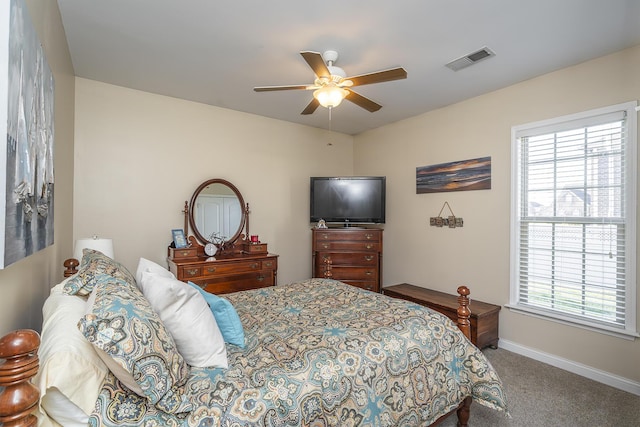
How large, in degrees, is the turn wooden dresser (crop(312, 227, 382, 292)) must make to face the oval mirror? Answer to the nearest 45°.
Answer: approximately 90° to its right

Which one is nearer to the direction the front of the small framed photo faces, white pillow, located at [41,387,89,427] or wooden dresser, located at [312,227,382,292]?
the white pillow

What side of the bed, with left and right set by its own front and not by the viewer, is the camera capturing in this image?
right

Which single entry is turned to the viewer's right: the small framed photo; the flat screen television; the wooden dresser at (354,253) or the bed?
the bed

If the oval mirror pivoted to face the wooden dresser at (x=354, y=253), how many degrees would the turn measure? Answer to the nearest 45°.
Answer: approximately 90° to its left

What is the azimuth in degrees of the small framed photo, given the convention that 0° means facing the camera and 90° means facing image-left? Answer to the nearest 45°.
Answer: approximately 0°

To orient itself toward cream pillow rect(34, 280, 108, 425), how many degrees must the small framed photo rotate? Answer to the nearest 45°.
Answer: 0° — it already faces it

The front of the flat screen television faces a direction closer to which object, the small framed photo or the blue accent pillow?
the blue accent pillow

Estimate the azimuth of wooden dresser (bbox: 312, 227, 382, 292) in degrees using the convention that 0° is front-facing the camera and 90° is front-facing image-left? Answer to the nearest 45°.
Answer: approximately 0°

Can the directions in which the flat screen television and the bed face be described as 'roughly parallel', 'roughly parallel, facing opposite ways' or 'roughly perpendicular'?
roughly perpendicular
